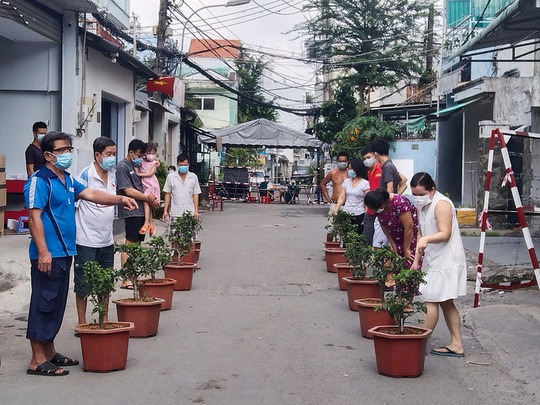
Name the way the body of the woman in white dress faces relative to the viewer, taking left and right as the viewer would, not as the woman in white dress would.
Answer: facing to the left of the viewer

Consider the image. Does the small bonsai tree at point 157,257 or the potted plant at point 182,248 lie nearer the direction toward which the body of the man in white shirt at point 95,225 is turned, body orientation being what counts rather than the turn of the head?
the small bonsai tree

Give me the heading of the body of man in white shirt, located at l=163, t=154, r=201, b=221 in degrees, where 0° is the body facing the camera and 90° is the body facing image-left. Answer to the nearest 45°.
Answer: approximately 0°

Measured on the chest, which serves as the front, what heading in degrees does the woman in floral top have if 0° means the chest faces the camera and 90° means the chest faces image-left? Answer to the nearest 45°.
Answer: approximately 45°

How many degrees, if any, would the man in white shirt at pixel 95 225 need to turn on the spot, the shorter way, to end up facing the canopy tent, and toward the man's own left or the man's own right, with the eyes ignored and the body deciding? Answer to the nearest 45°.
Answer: approximately 135° to the man's own left

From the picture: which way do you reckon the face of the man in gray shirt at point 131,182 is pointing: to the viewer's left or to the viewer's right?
to the viewer's right

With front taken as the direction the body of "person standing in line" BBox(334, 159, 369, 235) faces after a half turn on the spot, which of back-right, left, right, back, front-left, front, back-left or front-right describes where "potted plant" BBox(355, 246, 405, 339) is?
back-right

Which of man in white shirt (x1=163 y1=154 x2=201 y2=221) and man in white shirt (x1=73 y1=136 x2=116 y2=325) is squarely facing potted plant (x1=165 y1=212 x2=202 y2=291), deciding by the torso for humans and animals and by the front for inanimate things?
man in white shirt (x1=163 y1=154 x2=201 y2=221)

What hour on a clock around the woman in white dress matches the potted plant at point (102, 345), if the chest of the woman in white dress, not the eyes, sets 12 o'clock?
The potted plant is roughly at 11 o'clock from the woman in white dress.

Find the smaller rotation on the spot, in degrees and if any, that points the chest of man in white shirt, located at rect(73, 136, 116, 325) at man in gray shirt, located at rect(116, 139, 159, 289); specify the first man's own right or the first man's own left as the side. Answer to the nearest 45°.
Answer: approximately 135° to the first man's own left

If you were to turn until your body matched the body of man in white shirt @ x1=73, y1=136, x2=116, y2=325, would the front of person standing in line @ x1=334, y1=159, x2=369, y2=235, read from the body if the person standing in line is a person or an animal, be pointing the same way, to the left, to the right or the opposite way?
to the right

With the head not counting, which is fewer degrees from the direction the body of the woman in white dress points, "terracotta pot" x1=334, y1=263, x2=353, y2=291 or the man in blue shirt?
the man in blue shirt

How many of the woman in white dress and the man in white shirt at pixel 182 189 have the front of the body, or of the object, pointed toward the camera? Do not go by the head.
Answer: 1
